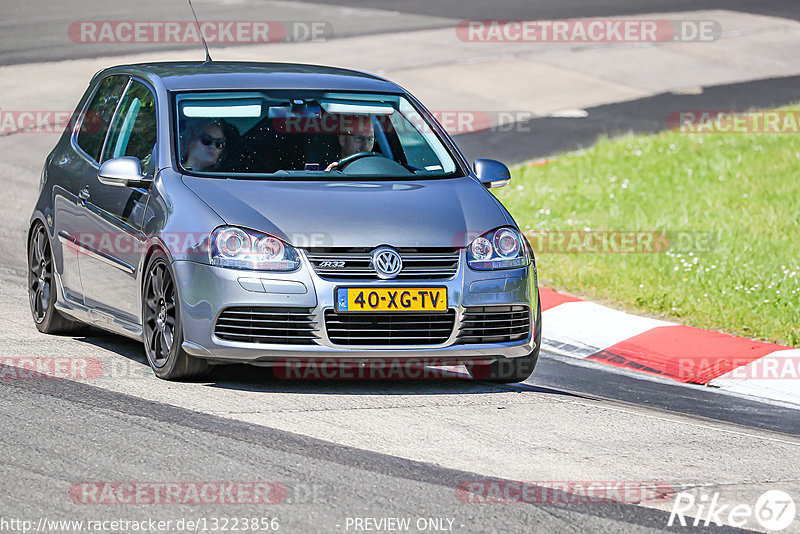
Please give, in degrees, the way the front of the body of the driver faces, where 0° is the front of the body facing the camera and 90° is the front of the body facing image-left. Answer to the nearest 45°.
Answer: approximately 315°

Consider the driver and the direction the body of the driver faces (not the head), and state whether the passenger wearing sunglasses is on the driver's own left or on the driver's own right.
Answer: on the driver's own right
